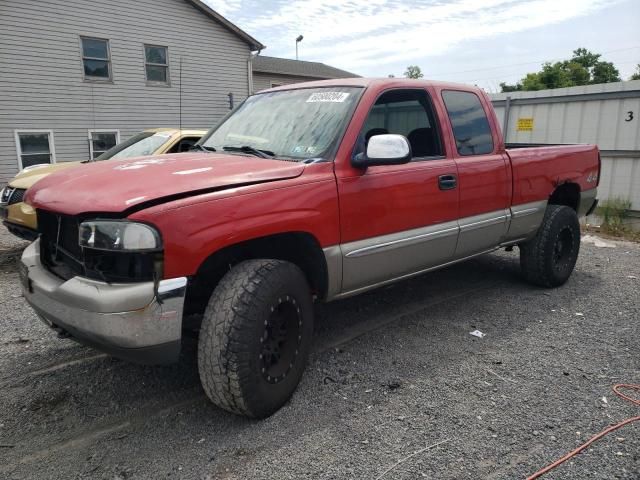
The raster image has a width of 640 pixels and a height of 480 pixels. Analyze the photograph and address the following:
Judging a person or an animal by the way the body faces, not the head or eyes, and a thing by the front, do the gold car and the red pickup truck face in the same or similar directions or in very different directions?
same or similar directions

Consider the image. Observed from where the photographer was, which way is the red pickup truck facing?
facing the viewer and to the left of the viewer

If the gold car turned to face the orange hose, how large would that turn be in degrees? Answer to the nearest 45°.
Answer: approximately 90° to its left

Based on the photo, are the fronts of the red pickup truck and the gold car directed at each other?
no

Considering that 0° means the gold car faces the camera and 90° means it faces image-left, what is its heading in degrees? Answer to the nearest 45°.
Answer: approximately 45°

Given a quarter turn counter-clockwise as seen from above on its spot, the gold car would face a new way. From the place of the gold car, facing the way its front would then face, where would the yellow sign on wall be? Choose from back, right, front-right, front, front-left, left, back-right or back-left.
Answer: front-left

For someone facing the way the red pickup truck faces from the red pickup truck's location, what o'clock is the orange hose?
The orange hose is roughly at 8 o'clock from the red pickup truck.

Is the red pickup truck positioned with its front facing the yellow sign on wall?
no

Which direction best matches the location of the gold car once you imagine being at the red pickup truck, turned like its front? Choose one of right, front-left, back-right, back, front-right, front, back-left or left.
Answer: right

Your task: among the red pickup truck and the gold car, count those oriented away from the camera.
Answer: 0
